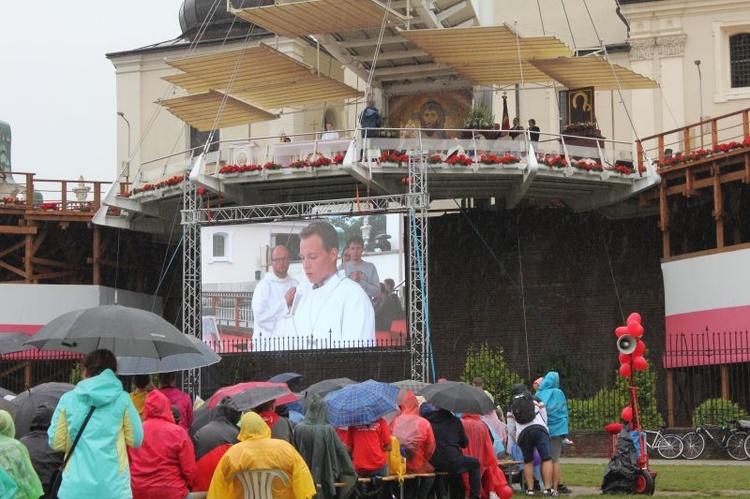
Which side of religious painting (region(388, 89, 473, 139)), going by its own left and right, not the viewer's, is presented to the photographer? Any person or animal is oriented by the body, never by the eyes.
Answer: front

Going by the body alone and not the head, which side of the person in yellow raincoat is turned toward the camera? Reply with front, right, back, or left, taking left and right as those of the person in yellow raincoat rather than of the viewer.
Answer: back

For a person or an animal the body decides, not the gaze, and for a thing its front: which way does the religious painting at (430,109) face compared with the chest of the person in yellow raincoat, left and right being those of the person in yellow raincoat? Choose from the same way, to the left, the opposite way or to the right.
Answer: the opposite way

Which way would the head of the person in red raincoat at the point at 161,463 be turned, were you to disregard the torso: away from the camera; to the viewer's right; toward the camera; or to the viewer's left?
away from the camera

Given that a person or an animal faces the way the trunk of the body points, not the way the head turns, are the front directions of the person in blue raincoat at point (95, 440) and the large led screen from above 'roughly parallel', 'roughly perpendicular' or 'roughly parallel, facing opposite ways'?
roughly parallel, facing opposite ways

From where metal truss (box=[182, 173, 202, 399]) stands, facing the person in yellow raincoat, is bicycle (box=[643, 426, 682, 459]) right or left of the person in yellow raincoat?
left

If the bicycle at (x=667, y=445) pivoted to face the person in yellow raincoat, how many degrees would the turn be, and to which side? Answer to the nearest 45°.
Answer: approximately 90° to its left

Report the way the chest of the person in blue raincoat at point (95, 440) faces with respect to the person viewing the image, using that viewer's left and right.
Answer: facing away from the viewer

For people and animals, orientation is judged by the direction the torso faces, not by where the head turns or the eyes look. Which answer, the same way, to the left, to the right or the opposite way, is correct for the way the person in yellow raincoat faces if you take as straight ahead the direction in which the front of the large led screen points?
the opposite way

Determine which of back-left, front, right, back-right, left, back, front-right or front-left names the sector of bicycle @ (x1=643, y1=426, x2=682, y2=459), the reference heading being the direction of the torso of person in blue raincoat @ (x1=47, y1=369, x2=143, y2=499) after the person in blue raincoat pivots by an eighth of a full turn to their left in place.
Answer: right

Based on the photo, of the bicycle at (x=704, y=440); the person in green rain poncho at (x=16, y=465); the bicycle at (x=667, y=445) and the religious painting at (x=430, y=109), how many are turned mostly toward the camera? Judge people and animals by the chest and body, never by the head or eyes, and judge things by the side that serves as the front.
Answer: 1

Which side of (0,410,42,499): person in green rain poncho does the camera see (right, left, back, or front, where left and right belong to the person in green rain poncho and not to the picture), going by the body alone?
back

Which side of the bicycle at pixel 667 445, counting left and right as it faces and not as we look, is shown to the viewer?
left

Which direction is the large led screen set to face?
toward the camera

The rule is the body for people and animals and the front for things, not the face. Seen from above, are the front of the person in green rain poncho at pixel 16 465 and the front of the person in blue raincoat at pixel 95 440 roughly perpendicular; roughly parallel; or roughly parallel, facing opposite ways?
roughly parallel

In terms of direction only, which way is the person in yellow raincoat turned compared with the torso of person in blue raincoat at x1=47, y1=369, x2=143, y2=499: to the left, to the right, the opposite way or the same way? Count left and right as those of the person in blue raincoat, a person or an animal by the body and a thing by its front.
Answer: the same way

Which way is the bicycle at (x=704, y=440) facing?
to the viewer's left

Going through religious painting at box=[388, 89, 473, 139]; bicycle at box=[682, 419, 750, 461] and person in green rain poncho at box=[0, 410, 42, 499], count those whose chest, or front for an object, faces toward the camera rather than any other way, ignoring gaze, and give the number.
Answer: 1
